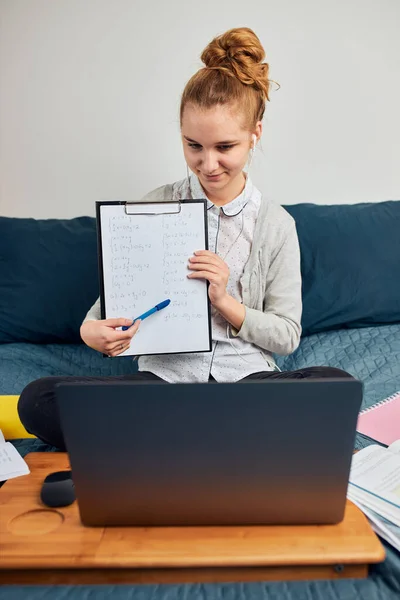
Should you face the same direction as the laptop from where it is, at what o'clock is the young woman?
The young woman is roughly at 12 o'clock from the laptop.

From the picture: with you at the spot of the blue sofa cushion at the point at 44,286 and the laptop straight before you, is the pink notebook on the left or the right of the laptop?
left

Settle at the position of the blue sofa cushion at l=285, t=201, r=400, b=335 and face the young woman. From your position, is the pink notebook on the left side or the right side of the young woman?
left

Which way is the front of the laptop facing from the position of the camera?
facing away from the viewer

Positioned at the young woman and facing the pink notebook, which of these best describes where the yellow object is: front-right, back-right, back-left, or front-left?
back-right

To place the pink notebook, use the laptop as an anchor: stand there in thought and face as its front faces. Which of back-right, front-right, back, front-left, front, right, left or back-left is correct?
front-right
